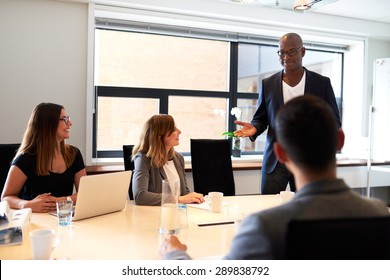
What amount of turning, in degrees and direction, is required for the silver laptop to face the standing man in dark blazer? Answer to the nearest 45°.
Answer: approximately 90° to its right

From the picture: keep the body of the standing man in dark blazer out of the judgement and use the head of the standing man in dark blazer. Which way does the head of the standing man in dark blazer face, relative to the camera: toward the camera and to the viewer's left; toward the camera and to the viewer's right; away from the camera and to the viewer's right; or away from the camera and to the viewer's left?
toward the camera and to the viewer's left

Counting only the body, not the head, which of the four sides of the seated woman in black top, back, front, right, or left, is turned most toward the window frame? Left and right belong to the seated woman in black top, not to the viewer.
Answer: left

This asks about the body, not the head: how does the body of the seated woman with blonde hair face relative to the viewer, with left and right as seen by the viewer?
facing the viewer and to the right of the viewer

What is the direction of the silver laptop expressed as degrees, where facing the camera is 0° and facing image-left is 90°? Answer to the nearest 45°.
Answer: approximately 135°

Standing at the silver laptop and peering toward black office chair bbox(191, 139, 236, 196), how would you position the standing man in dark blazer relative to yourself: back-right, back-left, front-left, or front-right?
front-right

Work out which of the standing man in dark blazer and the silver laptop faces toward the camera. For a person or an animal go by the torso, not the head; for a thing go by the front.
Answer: the standing man in dark blazer

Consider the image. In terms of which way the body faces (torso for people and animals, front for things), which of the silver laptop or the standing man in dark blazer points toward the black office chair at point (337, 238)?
the standing man in dark blazer

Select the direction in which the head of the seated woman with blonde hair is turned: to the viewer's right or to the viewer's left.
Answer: to the viewer's right

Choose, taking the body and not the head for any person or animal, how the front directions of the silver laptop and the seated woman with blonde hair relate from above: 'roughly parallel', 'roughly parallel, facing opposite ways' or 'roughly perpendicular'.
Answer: roughly parallel, facing opposite ways

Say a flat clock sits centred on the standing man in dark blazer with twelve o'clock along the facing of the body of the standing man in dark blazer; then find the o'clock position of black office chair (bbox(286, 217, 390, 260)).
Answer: The black office chair is roughly at 12 o'clock from the standing man in dark blazer.

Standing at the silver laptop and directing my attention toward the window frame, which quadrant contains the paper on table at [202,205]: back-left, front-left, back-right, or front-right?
front-right

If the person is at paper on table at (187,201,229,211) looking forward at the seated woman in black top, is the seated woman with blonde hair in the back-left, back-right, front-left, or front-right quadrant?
front-right

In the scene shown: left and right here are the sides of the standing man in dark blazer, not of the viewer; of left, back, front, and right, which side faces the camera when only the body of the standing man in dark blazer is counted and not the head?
front

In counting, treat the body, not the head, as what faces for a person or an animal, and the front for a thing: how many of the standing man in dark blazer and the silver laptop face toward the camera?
1

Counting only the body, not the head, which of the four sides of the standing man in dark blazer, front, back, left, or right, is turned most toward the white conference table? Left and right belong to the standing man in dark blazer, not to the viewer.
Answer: front

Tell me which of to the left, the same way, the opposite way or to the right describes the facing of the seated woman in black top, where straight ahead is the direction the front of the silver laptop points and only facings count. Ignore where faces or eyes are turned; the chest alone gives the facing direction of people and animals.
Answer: the opposite way
